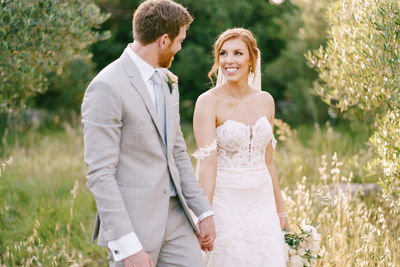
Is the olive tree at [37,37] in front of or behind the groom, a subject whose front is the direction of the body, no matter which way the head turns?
behind

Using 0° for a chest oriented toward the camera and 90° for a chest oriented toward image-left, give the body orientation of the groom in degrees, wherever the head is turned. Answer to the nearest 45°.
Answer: approximately 315°

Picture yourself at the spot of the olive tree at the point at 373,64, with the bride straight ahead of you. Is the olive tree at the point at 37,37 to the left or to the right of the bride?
right

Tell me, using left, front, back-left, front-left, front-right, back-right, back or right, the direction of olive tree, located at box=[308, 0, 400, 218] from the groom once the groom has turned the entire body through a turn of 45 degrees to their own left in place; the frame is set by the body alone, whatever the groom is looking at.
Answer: front-left

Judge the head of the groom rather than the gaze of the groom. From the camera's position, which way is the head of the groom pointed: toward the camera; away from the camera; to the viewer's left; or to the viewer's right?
to the viewer's right

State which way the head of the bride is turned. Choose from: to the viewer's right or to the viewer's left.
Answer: to the viewer's left

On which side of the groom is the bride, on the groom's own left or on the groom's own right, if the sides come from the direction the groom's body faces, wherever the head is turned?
on the groom's own left
